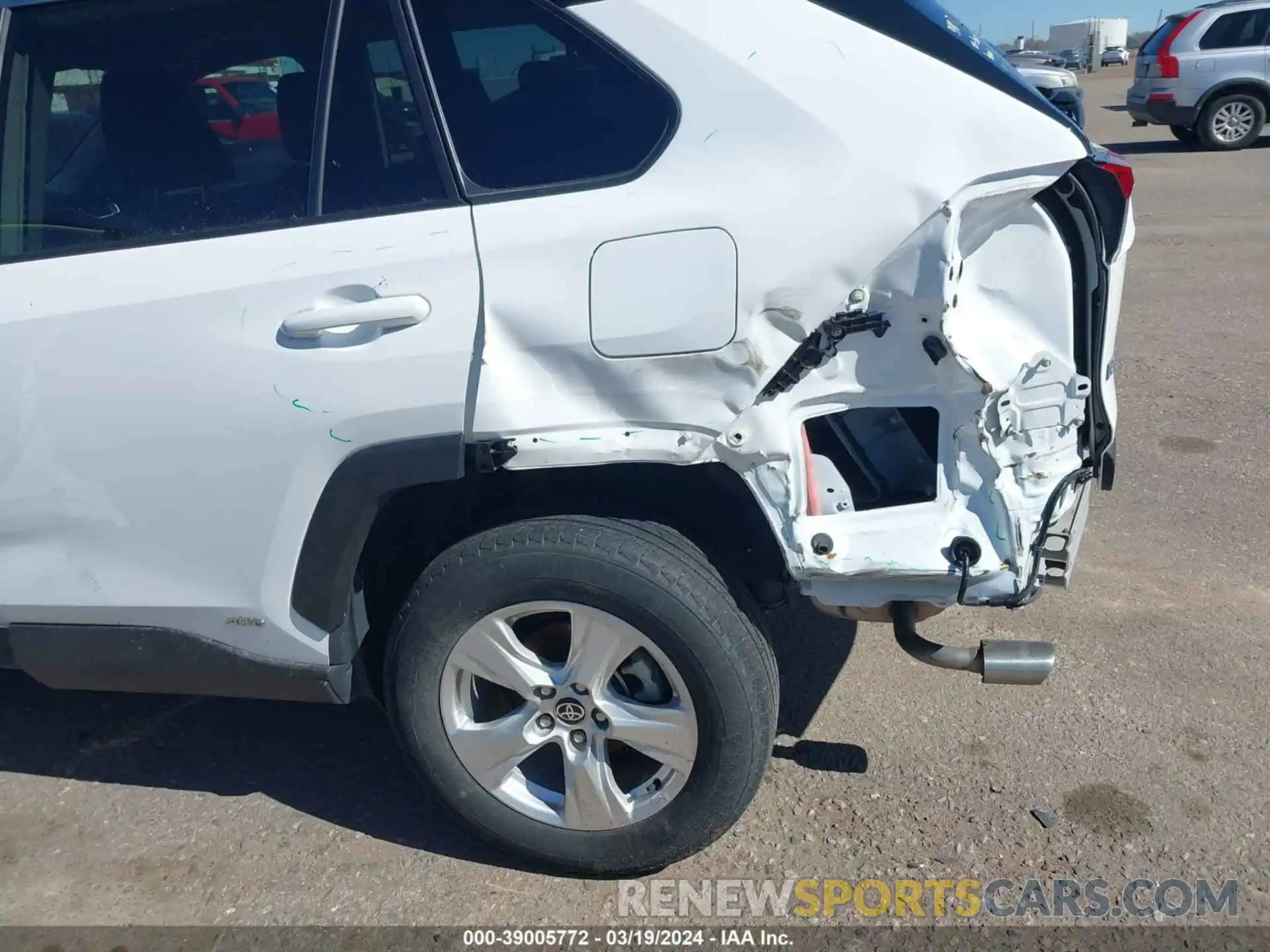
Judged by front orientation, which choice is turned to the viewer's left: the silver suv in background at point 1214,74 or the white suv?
the white suv

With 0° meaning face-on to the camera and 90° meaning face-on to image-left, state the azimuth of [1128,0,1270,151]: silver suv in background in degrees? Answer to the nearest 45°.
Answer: approximately 270°

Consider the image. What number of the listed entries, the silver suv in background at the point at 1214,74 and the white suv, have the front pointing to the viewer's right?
1

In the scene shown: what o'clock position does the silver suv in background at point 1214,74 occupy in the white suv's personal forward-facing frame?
The silver suv in background is roughly at 4 o'clock from the white suv.

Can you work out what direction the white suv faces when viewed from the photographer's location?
facing to the left of the viewer
